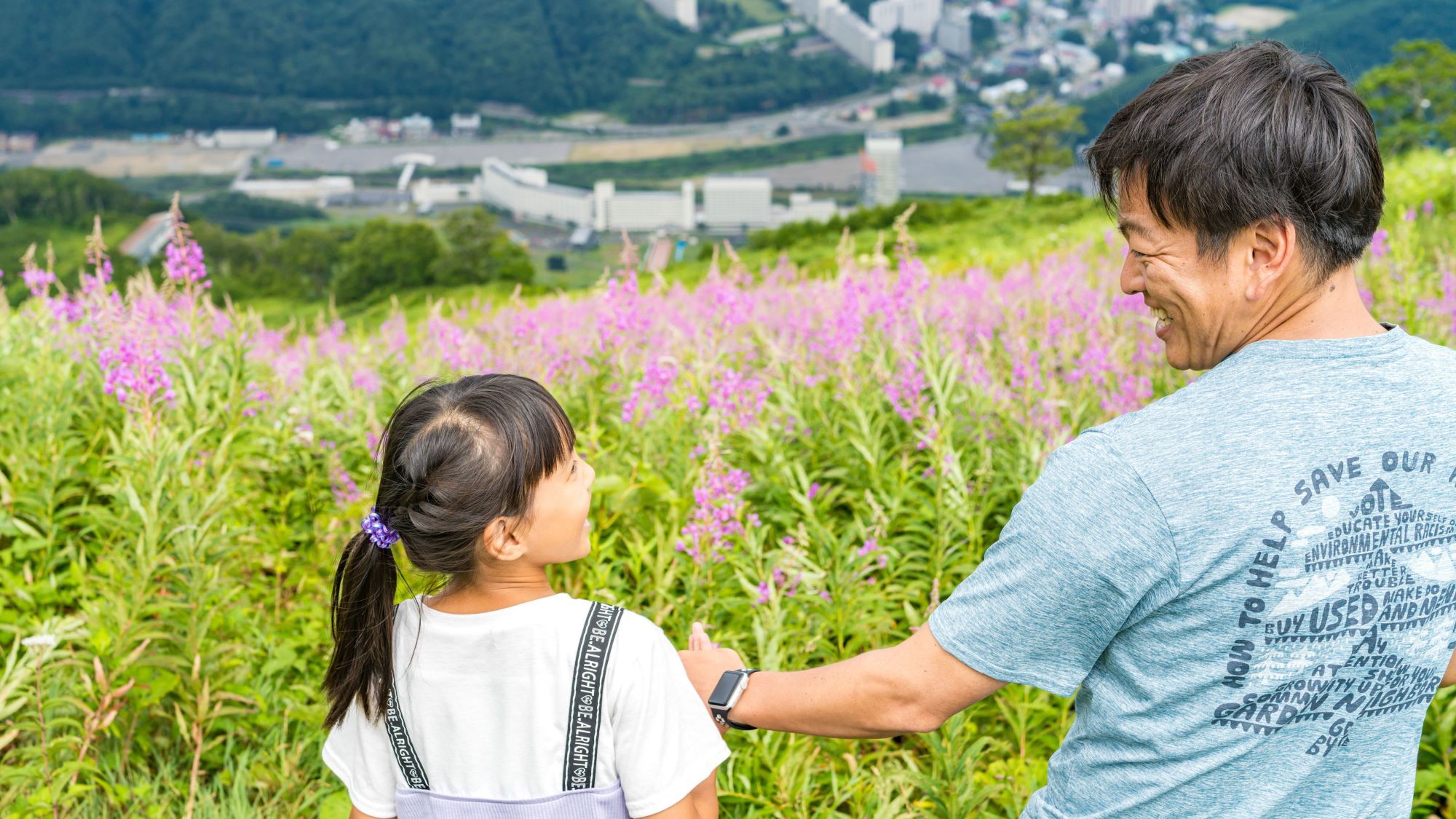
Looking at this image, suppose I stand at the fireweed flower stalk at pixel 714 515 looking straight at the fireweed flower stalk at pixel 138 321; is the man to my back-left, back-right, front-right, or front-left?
back-left

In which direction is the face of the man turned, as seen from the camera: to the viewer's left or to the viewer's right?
to the viewer's left

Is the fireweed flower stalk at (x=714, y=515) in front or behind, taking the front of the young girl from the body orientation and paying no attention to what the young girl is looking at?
in front

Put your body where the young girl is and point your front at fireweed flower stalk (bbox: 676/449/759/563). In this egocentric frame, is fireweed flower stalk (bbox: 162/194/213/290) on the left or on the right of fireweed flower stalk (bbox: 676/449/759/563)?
left

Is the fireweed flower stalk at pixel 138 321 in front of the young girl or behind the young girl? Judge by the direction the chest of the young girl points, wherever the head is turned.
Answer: in front

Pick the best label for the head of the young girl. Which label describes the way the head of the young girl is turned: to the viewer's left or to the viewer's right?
to the viewer's right

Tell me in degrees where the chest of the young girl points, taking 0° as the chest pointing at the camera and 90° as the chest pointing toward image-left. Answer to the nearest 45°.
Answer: approximately 180°

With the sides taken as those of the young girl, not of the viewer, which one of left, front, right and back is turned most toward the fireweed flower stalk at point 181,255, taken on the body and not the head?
front
